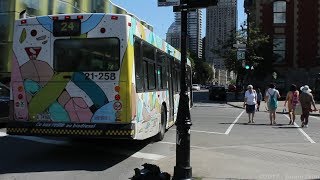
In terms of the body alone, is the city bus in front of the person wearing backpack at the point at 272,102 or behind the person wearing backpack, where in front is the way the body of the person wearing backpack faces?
behind

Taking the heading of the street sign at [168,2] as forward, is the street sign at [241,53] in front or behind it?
behind

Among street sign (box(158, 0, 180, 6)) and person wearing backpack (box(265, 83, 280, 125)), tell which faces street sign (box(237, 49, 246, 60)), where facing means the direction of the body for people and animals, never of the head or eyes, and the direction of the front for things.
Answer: the person wearing backpack

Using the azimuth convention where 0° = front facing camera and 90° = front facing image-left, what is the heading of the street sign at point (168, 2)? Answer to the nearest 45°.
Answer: approximately 0°

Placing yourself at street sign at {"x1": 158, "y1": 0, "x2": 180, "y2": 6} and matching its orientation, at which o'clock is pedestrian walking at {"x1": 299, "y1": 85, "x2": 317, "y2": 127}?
The pedestrian walking is roughly at 7 o'clock from the street sign.

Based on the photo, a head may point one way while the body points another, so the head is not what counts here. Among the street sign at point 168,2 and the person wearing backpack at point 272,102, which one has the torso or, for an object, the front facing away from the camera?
the person wearing backpack

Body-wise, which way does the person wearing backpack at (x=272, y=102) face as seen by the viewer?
away from the camera

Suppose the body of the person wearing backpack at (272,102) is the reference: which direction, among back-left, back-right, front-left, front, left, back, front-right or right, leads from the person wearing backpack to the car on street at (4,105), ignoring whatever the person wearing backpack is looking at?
back-left

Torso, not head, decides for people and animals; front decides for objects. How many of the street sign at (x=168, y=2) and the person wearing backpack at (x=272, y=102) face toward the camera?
1

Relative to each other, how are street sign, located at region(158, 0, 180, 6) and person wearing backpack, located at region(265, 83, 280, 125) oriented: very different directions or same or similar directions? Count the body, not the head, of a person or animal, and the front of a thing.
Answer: very different directions
